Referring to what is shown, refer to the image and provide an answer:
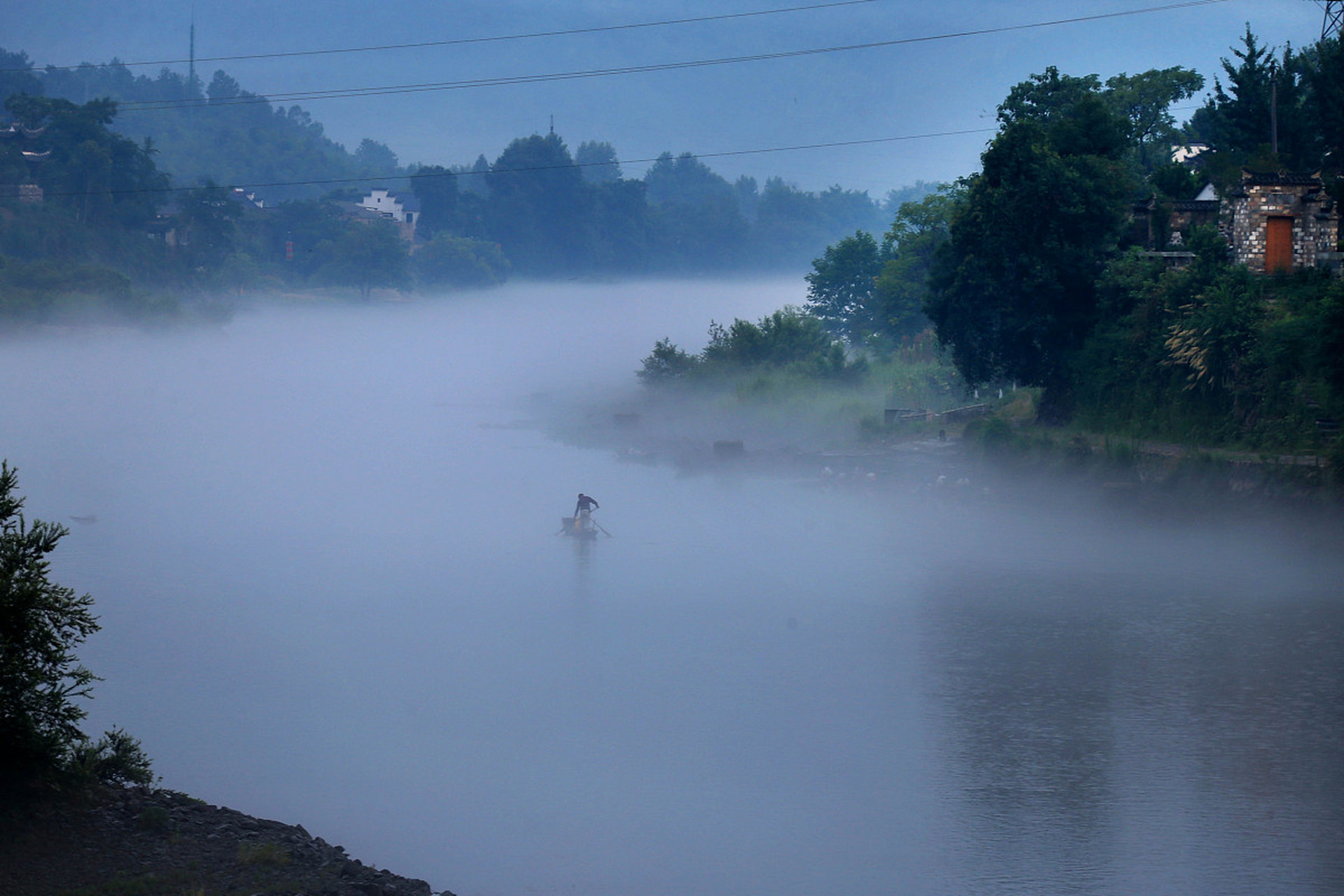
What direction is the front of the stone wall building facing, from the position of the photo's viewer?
facing the viewer

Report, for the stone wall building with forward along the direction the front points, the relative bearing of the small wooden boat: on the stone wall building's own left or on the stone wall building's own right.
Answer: on the stone wall building's own right

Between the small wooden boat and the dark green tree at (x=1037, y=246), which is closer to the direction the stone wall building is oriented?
the small wooden boat

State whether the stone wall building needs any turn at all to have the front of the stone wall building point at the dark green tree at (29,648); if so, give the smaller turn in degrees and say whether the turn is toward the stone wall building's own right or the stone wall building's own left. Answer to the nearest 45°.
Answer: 0° — it already faces it

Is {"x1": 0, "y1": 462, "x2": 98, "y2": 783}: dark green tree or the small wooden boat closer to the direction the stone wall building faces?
the dark green tree

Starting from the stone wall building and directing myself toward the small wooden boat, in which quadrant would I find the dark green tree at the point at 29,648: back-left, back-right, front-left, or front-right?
front-left
